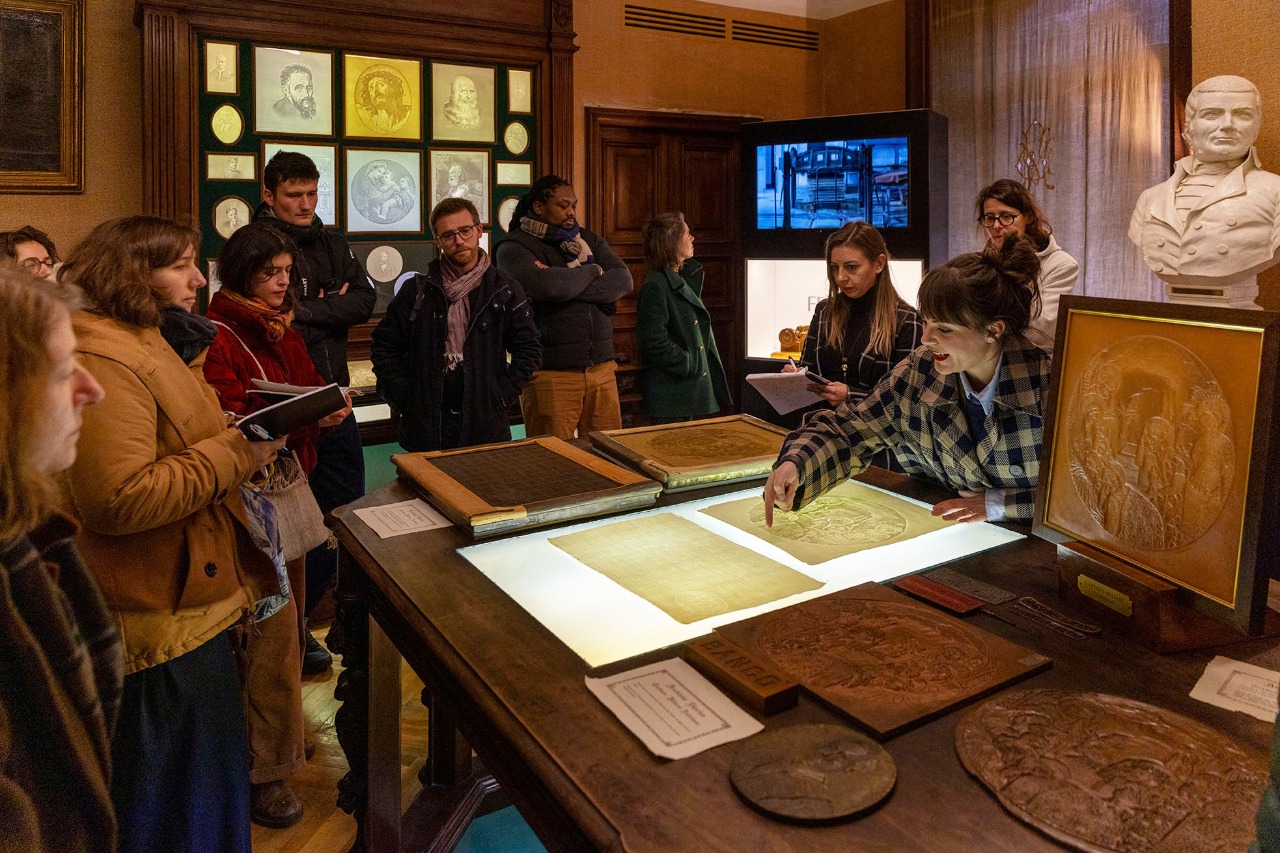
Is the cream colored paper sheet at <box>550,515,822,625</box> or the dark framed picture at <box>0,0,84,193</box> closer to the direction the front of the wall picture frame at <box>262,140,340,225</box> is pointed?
the cream colored paper sheet

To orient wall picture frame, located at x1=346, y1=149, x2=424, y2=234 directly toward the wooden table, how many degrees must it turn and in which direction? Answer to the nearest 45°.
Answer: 0° — it already faces it

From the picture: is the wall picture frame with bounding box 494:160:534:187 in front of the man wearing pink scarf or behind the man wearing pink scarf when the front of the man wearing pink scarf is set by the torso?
behind

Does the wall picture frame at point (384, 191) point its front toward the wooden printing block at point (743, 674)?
yes

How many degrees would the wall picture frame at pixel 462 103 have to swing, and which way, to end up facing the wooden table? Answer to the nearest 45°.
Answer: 0° — it already faces it

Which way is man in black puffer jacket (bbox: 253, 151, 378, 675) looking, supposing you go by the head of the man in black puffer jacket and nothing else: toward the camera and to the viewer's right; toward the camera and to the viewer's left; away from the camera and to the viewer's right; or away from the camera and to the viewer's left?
toward the camera and to the viewer's right

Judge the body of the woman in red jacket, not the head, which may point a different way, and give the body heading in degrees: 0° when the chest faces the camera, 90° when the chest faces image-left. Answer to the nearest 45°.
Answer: approximately 315°

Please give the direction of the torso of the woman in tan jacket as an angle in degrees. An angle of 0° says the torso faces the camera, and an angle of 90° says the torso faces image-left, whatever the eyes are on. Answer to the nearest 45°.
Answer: approximately 270°

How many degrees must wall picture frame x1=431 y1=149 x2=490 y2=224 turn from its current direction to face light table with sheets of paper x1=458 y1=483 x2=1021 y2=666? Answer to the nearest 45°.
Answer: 0° — it already faces it
